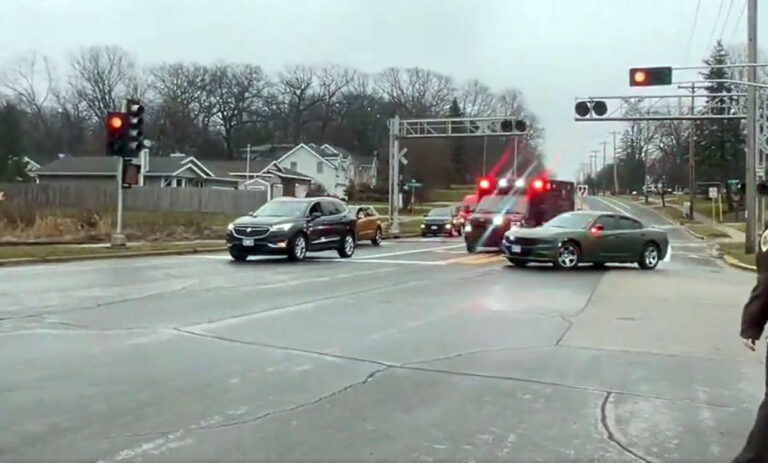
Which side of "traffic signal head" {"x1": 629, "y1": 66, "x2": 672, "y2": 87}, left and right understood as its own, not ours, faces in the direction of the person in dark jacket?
front

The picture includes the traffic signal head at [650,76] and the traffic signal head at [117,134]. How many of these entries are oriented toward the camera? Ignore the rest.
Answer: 2

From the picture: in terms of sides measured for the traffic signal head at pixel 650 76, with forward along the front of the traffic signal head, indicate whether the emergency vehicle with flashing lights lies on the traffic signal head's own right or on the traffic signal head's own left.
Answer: on the traffic signal head's own right

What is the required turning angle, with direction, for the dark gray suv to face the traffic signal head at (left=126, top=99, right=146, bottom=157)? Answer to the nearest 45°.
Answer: approximately 90° to its right

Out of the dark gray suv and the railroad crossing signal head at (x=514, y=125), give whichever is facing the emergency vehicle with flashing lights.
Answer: the railroad crossing signal head

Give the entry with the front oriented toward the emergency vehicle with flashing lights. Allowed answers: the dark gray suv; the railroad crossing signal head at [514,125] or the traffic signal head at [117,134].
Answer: the railroad crossing signal head at [514,125]

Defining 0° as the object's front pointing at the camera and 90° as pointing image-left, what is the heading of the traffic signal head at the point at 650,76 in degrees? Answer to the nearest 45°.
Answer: approximately 0°

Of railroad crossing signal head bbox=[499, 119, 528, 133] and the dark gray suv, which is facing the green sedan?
the railroad crossing signal head

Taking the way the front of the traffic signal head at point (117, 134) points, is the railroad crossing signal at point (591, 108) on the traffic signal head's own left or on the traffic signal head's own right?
on the traffic signal head's own left

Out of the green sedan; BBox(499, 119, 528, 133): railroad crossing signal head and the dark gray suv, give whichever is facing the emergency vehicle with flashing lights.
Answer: the railroad crossing signal head

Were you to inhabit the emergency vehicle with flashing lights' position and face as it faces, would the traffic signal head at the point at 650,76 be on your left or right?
on your left

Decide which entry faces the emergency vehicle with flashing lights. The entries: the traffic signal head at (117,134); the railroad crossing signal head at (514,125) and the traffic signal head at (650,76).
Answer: the railroad crossing signal head at (514,125)

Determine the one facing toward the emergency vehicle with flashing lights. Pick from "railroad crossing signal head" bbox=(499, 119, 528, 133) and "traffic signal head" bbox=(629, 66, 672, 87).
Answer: "railroad crossing signal head" bbox=(499, 119, 528, 133)

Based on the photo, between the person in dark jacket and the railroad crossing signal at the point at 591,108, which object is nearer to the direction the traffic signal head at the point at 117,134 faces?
the person in dark jacket

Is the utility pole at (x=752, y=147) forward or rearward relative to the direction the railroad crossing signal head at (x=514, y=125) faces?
forward

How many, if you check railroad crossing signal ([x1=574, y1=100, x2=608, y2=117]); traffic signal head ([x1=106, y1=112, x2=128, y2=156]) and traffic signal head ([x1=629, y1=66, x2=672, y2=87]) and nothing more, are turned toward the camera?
3

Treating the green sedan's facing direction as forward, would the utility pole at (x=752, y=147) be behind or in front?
behind
